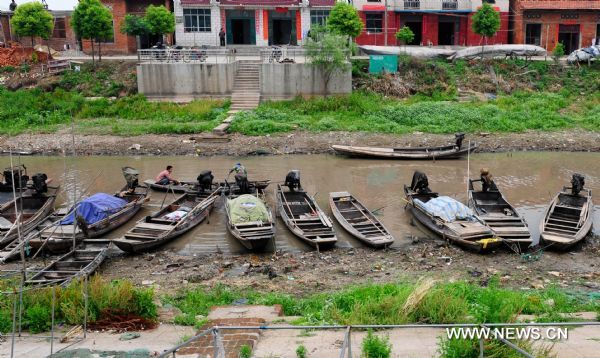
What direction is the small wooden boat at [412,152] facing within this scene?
to the viewer's left

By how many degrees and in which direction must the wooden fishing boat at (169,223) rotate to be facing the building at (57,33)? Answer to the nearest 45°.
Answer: approximately 135° to its right

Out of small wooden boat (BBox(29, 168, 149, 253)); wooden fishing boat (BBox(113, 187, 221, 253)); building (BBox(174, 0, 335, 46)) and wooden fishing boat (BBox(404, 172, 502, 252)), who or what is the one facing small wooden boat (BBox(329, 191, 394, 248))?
the building

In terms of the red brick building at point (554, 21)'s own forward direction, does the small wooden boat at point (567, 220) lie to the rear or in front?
in front

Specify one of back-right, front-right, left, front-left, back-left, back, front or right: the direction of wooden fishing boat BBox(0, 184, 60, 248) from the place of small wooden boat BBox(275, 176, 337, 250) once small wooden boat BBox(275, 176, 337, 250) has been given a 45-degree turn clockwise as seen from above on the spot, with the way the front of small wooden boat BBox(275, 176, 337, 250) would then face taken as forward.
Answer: right

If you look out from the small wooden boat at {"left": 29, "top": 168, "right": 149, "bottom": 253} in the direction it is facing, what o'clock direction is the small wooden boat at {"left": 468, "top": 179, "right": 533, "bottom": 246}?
the small wooden boat at {"left": 468, "top": 179, "right": 533, "bottom": 246} is roughly at 8 o'clock from the small wooden boat at {"left": 29, "top": 168, "right": 149, "bottom": 253}.

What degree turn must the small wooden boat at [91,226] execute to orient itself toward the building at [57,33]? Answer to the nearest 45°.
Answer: approximately 135° to its right

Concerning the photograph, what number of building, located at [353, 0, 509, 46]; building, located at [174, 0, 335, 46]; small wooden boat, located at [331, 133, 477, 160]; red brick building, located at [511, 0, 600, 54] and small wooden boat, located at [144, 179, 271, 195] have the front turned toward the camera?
3

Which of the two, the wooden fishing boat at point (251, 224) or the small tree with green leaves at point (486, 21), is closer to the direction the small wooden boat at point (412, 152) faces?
the wooden fishing boat

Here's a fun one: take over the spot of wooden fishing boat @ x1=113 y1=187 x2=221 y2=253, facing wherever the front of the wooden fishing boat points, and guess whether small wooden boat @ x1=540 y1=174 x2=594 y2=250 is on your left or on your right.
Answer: on your left

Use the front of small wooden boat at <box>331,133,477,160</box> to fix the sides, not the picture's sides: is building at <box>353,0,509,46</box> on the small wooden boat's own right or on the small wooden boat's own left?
on the small wooden boat's own right

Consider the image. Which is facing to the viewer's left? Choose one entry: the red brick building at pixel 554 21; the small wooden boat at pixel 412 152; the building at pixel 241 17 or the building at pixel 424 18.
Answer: the small wooden boat

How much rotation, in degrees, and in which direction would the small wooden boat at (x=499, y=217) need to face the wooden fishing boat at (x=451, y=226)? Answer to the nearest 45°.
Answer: approximately 90° to its right

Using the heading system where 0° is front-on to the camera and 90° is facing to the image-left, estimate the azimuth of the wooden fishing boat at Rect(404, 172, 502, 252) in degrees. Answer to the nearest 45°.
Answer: approximately 315°

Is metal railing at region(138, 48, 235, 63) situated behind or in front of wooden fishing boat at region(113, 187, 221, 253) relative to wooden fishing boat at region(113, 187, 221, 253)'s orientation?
behind
